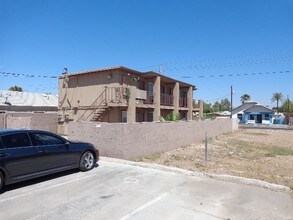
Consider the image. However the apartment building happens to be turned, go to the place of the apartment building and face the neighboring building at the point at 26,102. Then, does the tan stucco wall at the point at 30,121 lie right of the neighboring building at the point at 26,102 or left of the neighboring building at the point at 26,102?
left

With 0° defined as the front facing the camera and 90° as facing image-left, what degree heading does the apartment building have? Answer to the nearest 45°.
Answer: approximately 315°

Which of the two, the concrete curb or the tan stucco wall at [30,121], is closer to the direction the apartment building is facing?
the concrete curb

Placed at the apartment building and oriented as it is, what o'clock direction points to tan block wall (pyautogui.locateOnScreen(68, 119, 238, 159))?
The tan block wall is roughly at 1 o'clock from the apartment building.

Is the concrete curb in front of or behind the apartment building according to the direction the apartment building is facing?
in front
